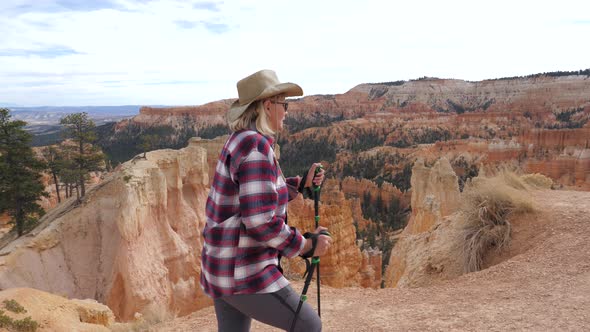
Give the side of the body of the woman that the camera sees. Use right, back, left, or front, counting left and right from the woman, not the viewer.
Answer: right

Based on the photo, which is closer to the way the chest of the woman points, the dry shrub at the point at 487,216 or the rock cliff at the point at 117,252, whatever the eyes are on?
the dry shrub

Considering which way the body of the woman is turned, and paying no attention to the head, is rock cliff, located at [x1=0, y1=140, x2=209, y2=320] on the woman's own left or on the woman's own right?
on the woman's own left

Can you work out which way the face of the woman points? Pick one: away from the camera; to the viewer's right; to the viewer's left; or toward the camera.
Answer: to the viewer's right

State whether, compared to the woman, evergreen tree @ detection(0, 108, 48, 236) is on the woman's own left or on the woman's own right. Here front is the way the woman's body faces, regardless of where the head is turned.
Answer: on the woman's own left

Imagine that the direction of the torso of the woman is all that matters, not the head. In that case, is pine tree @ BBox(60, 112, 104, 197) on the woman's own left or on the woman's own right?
on the woman's own left

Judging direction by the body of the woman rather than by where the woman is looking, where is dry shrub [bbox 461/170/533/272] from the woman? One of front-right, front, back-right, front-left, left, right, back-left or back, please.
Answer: front-left

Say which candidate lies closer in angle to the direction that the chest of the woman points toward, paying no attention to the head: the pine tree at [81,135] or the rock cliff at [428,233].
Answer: the rock cliff
